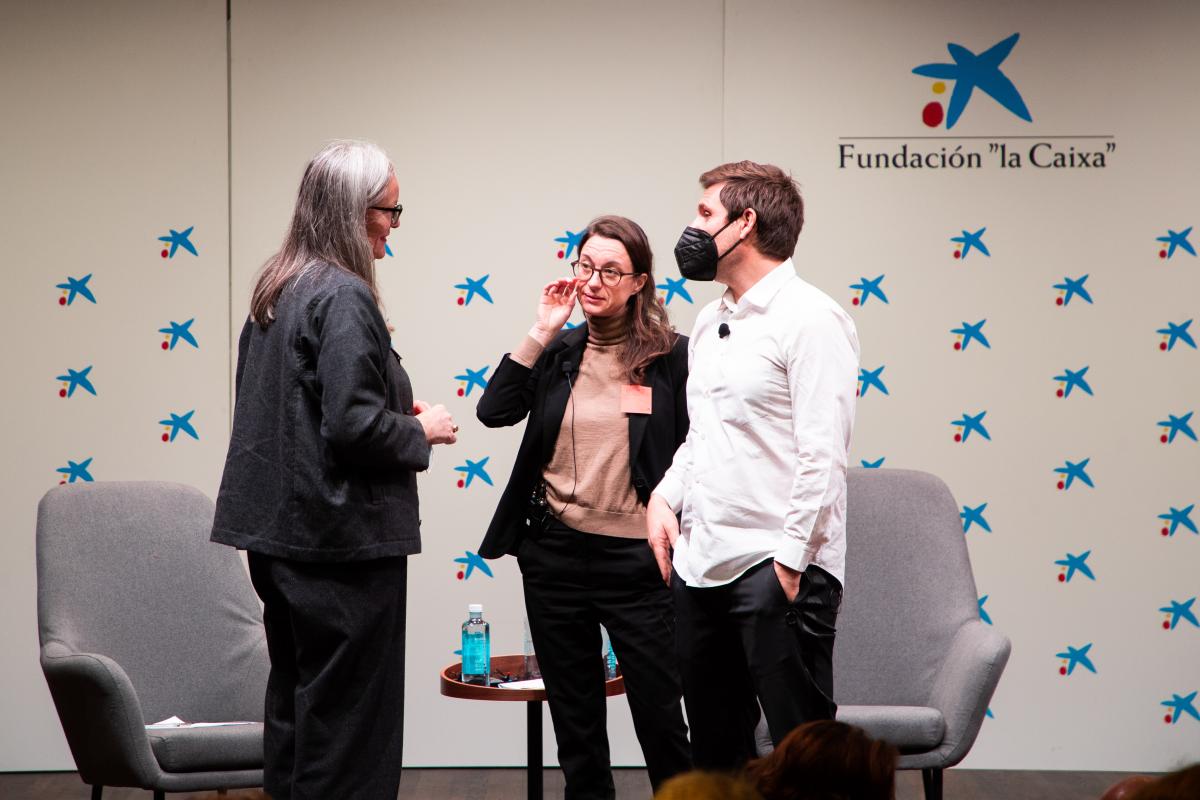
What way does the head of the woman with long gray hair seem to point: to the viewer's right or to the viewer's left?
to the viewer's right

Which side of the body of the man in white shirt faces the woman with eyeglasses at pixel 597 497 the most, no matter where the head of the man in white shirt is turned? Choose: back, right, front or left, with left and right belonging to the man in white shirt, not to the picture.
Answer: right

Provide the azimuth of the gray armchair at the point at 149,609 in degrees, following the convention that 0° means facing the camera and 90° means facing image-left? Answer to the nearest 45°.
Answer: approximately 315°

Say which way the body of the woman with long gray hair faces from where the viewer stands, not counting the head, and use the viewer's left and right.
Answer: facing away from the viewer and to the right of the viewer

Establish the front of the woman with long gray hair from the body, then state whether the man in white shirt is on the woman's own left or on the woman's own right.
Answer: on the woman's own right

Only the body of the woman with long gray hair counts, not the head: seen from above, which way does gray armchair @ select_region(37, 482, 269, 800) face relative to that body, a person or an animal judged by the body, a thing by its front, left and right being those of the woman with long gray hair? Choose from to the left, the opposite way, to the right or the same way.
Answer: to the right

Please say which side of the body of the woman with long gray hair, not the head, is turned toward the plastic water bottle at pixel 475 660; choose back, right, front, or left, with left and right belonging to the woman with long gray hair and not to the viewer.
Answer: front

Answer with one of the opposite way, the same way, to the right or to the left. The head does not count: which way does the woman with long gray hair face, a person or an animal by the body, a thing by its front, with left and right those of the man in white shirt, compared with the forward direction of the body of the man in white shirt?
the opposite way

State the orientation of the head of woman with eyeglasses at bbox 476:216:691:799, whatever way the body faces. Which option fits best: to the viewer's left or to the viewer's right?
to the viewer's left

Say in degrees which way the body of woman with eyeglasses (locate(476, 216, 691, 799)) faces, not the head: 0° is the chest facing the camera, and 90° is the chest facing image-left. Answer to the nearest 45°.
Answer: approximately 0°

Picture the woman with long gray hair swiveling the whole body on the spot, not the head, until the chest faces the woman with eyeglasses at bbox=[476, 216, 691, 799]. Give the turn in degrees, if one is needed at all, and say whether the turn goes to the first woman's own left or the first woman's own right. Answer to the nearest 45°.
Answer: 0° — they already face them
